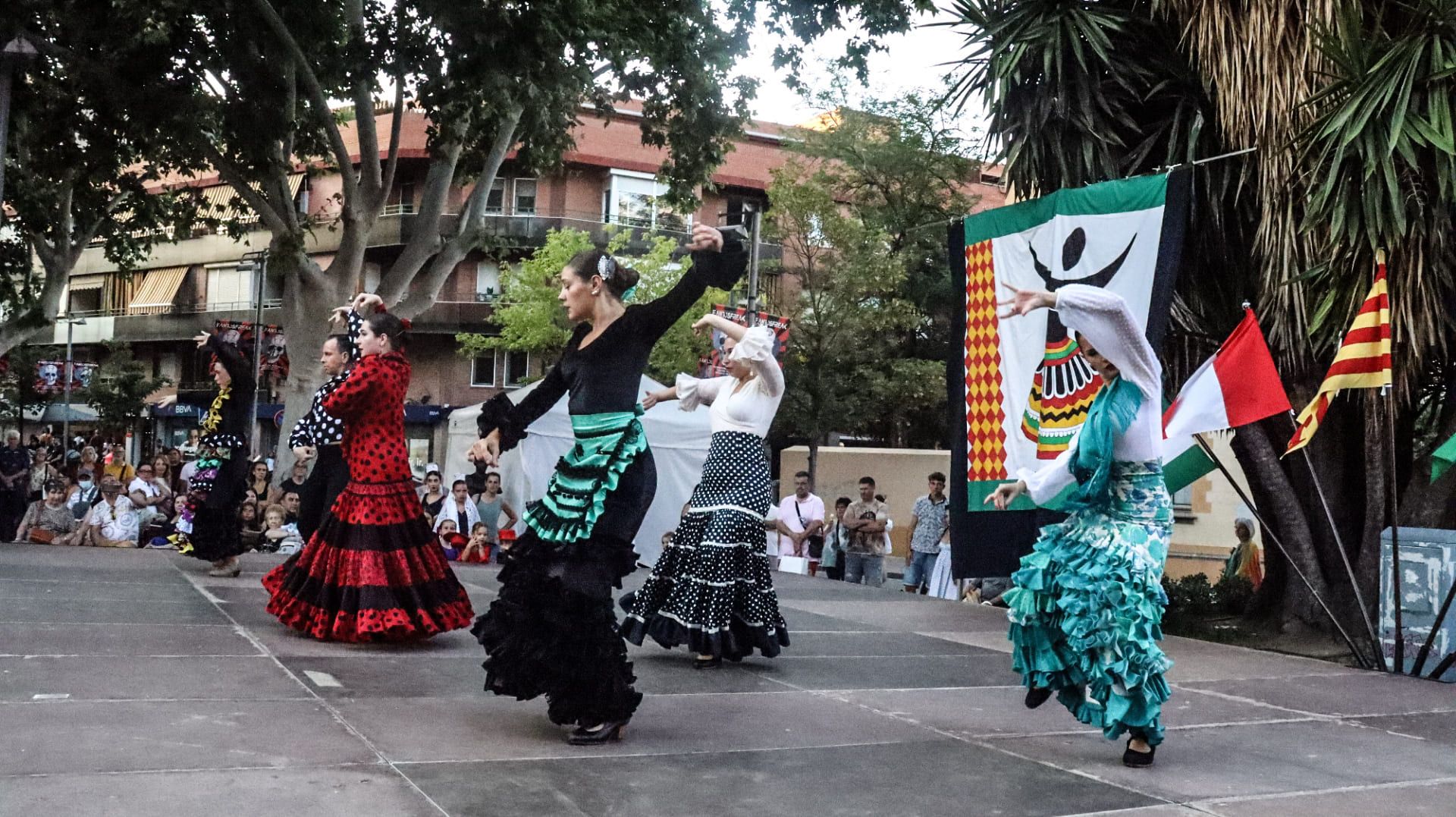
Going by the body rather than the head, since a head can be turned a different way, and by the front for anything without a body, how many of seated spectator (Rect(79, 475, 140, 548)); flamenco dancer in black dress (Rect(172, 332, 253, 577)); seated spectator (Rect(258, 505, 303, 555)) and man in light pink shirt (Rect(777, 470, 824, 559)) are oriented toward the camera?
3

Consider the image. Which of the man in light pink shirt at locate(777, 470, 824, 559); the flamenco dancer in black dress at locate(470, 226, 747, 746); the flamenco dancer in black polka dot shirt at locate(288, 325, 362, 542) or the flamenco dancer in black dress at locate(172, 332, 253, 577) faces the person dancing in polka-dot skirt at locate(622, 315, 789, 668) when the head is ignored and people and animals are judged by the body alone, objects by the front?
the man in light pink shirt

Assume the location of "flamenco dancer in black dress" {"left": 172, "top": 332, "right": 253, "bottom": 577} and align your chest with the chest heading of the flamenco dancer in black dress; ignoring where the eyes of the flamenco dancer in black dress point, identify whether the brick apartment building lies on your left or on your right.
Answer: on your right

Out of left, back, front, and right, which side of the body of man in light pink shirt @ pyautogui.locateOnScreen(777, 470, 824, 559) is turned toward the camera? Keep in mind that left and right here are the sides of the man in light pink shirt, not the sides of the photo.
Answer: front

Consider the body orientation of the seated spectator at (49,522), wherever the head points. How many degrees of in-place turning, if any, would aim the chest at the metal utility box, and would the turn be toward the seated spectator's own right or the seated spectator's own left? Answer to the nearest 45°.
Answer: approximately 45° to the seated spectator's own left

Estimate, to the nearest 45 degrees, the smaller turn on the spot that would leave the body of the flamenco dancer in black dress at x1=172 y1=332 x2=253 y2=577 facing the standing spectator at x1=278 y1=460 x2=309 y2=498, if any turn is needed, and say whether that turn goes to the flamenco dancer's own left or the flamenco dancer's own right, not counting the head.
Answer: approximately 90° to the flamenco dancer's own right

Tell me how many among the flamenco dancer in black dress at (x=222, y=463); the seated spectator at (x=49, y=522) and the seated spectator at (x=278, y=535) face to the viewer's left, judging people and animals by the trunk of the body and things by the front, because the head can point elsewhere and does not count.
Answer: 1

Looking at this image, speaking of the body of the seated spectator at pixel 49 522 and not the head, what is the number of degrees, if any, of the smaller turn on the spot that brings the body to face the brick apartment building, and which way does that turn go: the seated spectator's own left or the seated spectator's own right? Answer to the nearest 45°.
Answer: approximately 135° to the seated spectator's own left
